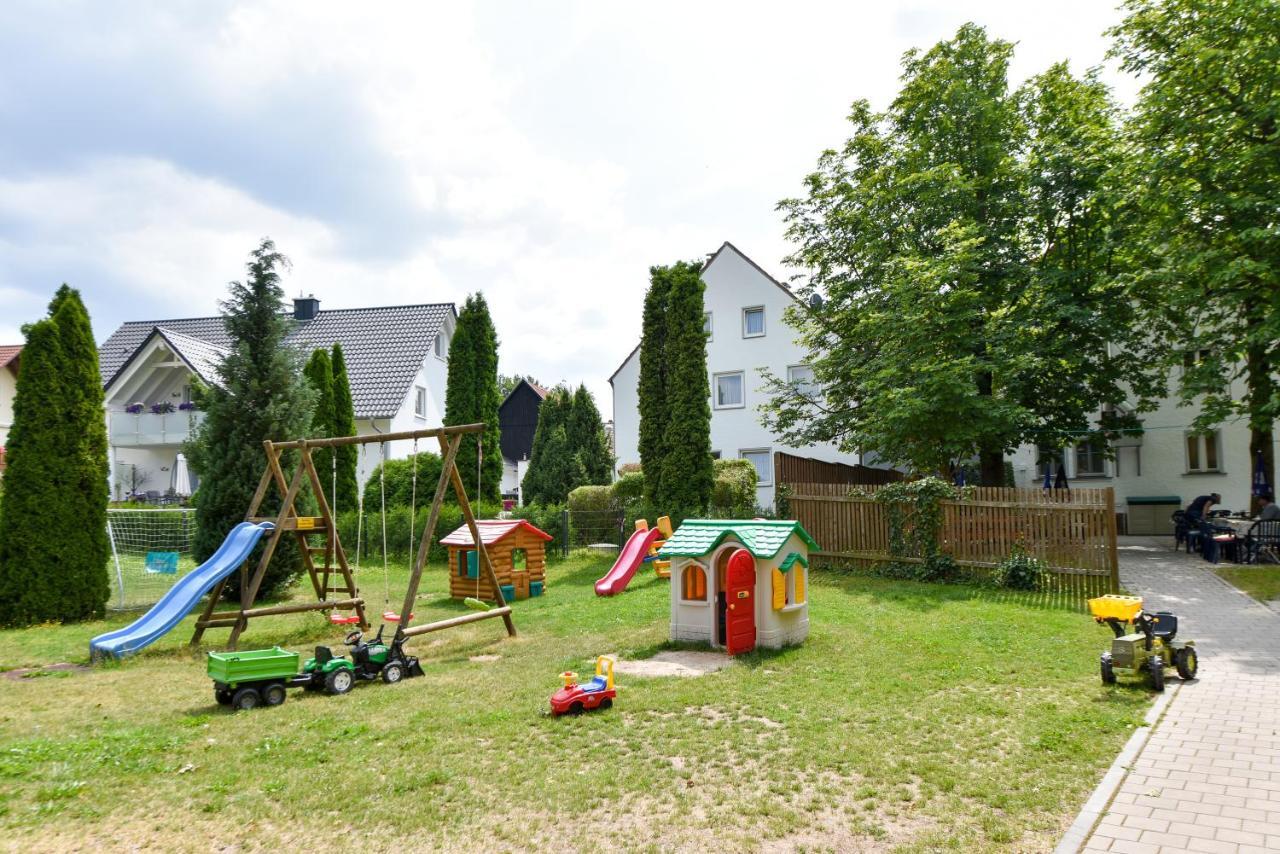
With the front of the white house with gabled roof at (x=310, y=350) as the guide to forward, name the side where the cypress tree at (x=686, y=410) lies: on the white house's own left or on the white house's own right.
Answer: on the white house's own left

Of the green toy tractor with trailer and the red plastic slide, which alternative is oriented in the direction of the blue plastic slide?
the red plastic slide

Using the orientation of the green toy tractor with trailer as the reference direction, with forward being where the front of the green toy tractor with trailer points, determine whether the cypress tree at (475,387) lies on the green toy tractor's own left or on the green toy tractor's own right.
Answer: on the green toy tractor's own left

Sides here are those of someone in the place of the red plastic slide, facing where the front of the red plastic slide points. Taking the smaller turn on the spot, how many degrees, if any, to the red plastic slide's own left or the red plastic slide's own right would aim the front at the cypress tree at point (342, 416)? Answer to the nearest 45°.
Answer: approximately 90° to the red plastic slide's own right

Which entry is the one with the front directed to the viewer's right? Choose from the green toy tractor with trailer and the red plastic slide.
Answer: the green toy tractor with trailer

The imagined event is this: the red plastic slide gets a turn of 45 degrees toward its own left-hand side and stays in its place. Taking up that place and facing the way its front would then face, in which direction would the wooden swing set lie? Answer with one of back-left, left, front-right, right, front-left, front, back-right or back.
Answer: front-right

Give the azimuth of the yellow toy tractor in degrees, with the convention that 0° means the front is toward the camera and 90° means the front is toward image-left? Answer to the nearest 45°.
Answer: approximately 45°

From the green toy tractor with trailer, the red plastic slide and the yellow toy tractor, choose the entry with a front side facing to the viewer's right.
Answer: the green toy tractor with trailer

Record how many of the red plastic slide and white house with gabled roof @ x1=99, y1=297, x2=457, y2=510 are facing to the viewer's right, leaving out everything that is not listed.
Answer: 0

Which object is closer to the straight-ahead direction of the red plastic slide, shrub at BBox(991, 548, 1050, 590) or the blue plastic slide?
the blue plastic slide

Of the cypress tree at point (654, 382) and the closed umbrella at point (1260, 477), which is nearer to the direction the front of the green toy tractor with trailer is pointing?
the closed umbrella

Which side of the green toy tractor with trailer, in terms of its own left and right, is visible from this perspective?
right

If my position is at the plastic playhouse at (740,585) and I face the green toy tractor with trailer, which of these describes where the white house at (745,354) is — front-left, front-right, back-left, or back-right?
back-right

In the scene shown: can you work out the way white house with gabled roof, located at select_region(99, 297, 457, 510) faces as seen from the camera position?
facing the viewer and to the left of the viewer

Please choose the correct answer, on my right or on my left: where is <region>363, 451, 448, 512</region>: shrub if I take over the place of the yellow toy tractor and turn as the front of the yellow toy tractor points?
on my right

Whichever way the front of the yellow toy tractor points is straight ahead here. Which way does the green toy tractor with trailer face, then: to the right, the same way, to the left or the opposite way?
the opposite way
